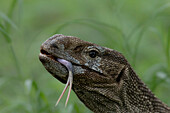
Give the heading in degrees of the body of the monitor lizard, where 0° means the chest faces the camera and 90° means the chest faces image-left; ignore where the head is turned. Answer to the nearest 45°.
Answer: approximately 90°
